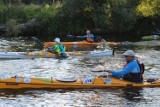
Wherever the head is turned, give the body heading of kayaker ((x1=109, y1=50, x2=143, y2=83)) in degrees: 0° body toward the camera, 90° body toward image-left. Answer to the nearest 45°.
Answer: approximately 90°

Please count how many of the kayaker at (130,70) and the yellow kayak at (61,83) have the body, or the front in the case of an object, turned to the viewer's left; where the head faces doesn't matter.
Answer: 2

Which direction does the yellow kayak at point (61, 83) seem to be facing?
to the viewer's left
